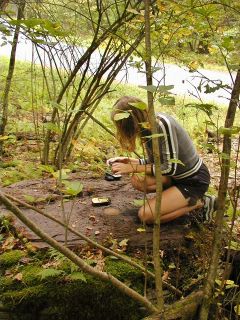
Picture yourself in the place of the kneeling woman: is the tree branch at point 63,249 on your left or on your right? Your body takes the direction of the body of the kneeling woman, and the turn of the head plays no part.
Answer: on your left

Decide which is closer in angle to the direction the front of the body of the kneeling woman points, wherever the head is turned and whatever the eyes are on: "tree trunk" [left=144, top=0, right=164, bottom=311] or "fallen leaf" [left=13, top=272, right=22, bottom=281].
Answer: the fallen leaf

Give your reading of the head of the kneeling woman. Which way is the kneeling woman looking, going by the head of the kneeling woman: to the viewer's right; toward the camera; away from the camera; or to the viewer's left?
to the viewer's left

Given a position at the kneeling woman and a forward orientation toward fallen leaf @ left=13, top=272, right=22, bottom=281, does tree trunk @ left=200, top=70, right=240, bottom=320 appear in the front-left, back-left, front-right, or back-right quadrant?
front-left

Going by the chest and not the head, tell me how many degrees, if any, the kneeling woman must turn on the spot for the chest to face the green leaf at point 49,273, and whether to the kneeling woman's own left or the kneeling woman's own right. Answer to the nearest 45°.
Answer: approximately 45° to the kneeling woman's own left

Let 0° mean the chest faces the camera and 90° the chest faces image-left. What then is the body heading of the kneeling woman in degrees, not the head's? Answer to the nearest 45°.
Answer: approximately 90°
